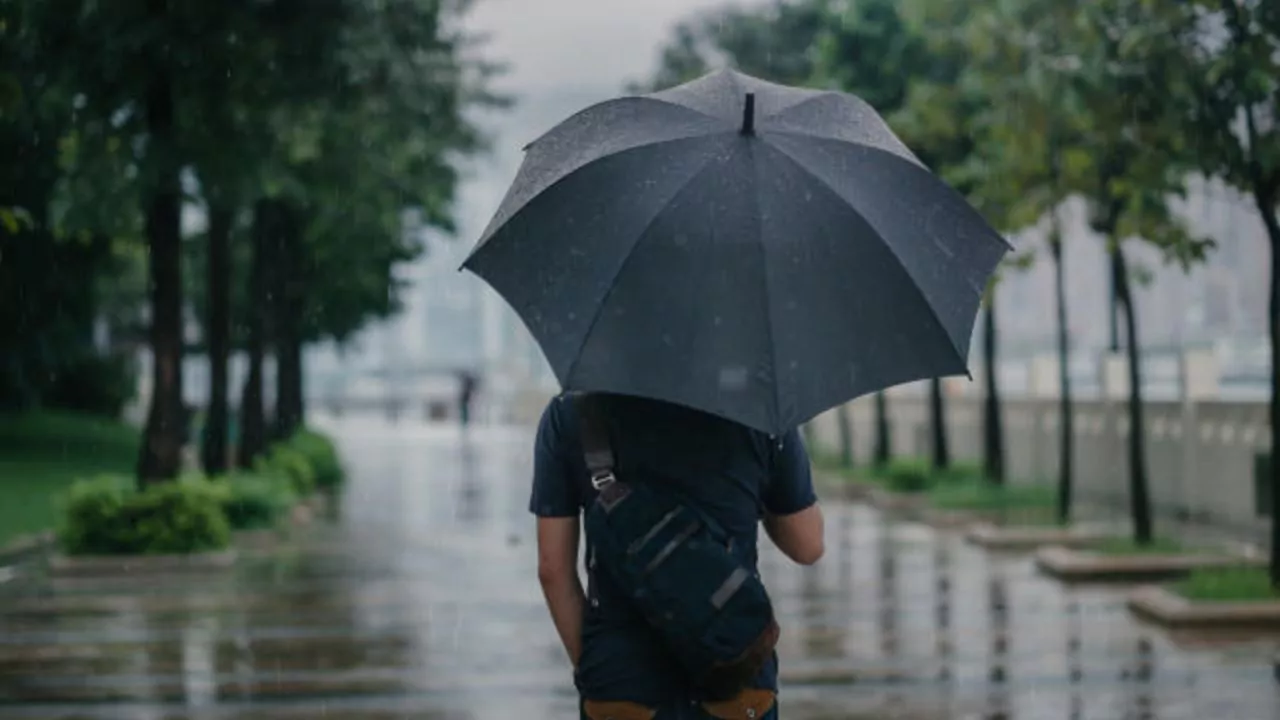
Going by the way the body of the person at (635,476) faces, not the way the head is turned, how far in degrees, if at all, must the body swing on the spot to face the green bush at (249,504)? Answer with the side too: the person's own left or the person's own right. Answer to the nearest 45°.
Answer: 0° — they already face it

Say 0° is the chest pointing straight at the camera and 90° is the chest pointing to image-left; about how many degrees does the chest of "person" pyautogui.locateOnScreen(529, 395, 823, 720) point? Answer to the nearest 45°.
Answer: approximately 180°

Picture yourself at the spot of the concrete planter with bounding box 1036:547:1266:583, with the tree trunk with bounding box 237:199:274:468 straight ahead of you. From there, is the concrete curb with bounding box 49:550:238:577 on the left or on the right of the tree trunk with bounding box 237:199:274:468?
left

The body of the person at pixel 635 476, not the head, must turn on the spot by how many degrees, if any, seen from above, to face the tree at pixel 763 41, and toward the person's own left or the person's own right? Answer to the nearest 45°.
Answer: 0° — they already face it

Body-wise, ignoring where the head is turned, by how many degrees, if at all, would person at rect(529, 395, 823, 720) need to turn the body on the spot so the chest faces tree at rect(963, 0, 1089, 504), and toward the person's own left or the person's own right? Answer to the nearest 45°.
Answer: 0° — they already face it

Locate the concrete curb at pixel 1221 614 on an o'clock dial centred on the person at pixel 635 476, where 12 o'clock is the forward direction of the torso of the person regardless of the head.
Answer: The concrete curb is roughly at 1 o'clock from the person.

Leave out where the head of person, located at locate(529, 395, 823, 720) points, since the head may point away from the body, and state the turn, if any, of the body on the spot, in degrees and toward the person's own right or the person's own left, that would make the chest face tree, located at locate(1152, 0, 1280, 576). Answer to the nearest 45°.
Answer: approximately 45° to the person's own right

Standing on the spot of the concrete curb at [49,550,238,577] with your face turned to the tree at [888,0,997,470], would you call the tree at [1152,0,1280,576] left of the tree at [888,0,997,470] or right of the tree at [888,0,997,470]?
right
